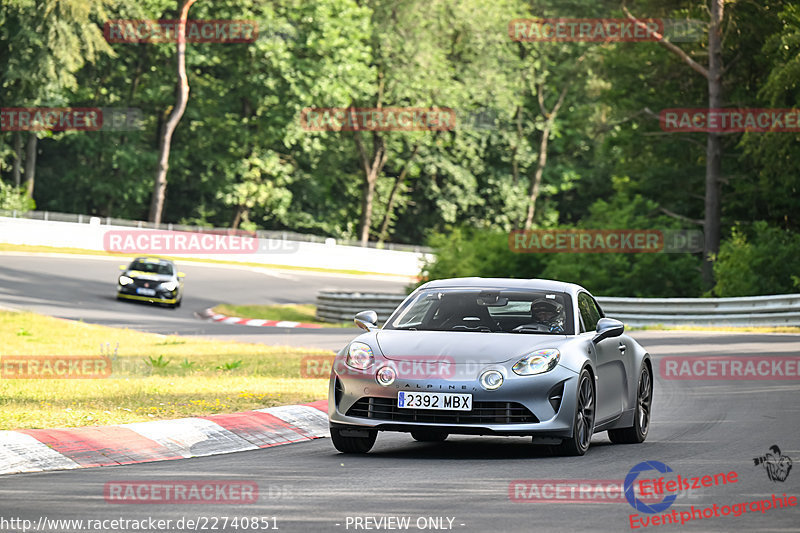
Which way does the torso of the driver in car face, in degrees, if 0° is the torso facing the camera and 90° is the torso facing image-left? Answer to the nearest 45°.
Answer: approximately 45°

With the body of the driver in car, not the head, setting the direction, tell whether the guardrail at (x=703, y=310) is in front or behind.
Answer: behind
